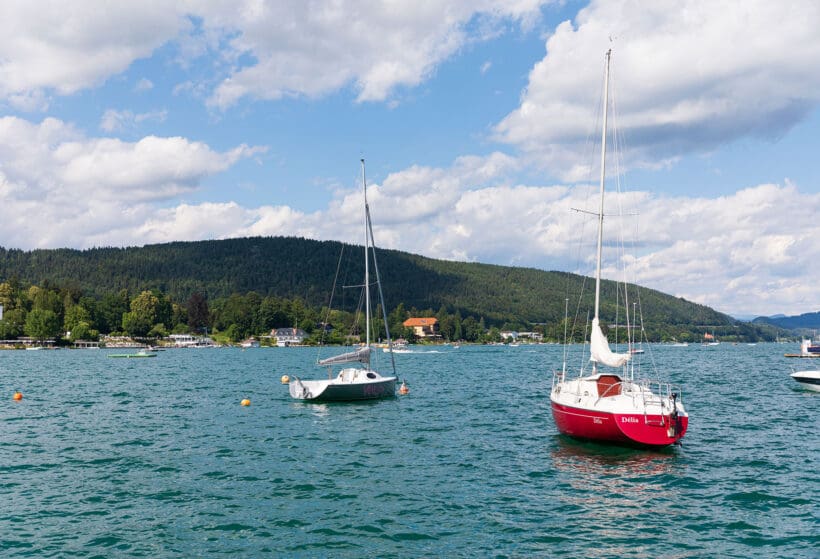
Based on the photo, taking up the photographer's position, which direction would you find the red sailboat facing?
facing away from the viewer and to the left of the viewer
